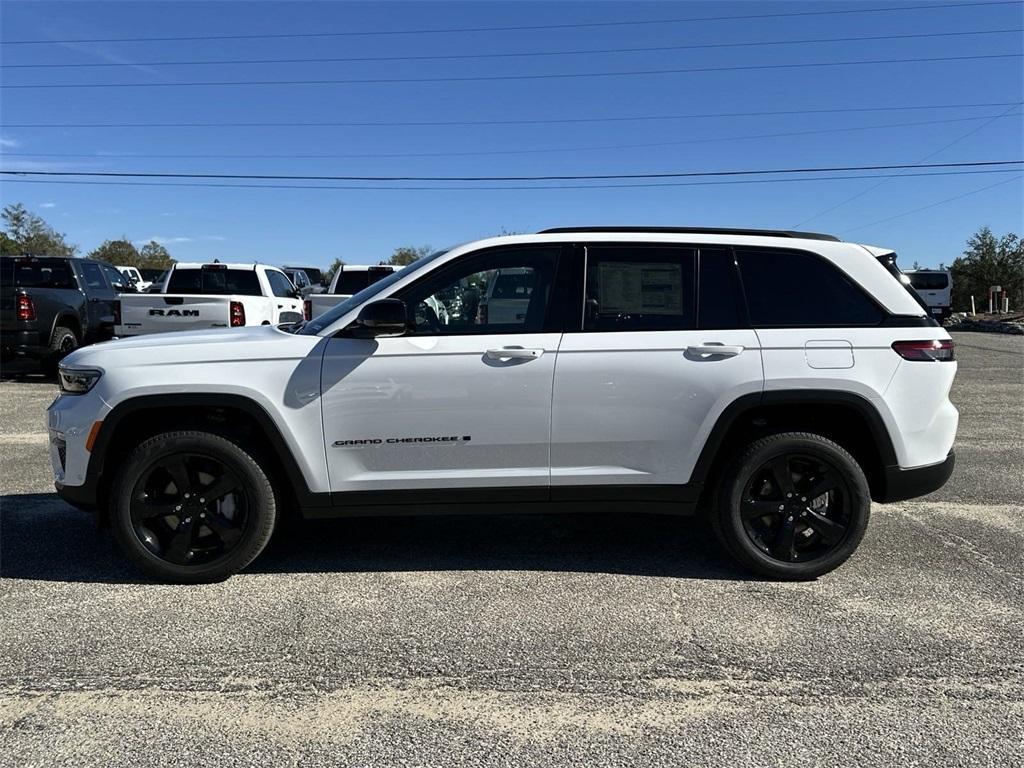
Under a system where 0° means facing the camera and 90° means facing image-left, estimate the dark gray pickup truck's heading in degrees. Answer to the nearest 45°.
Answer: approximately 225°

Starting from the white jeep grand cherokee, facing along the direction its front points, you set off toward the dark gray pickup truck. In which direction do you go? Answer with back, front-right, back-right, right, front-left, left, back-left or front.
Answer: front-right

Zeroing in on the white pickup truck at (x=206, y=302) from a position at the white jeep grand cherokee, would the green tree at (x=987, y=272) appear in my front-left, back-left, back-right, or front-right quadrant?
front-right

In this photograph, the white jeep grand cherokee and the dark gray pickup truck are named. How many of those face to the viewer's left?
1

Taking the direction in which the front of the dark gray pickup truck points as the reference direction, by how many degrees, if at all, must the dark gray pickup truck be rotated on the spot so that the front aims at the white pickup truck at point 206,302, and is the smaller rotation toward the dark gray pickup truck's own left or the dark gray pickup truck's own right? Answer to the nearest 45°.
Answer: approximately 90° to the dark gray pickup truck's own right

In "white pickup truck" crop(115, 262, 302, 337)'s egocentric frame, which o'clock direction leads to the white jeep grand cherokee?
The white jeep grand cherokee is roughly at 4 o'clock from the white pickup truck.

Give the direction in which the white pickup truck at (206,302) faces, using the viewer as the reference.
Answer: facing away from the viewer and to the right of the viewer

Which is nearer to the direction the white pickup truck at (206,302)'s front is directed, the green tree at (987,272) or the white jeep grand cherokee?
the green tree

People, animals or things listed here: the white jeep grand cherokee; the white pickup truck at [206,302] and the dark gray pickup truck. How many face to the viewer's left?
1

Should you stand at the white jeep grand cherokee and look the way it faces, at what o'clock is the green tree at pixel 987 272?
The green tree is roughly at 4 o'clock from the white jeep grand cherokee.

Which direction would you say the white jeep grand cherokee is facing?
to the viewer's left

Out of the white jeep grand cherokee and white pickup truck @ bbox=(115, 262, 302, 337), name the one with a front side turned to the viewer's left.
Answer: the white jeep grand cherokee

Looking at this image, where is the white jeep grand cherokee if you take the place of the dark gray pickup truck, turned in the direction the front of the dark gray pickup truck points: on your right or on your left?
on your right

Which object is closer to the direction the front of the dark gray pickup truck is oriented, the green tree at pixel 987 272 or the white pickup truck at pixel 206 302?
the green tree

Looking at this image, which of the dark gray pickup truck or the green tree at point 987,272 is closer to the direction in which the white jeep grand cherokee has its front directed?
the dark gray pickup truck
